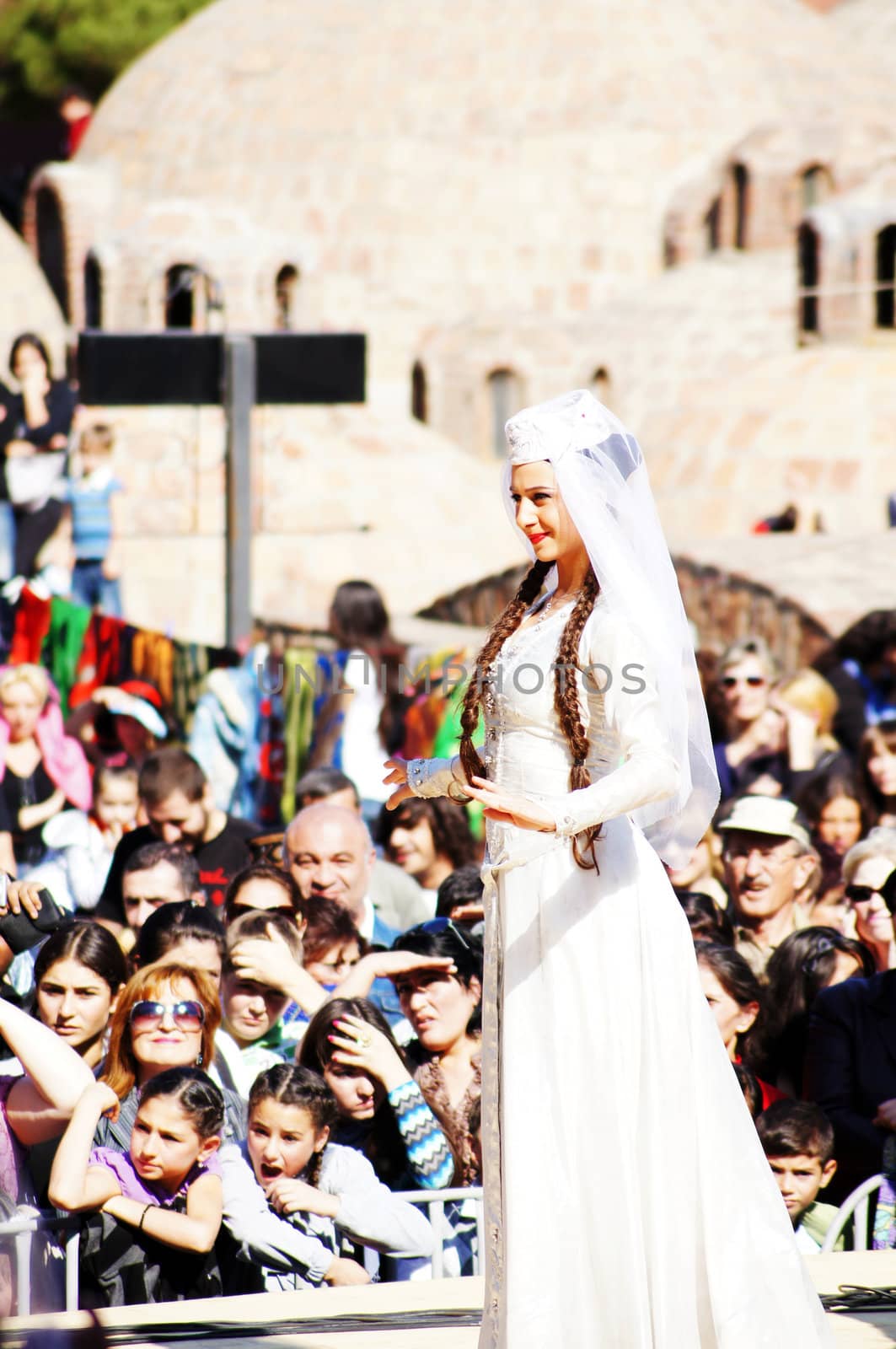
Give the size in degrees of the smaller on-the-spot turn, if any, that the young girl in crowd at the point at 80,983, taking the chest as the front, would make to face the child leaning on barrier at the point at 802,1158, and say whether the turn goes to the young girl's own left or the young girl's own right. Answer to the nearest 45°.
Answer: approximately 135° to the young girl's own left

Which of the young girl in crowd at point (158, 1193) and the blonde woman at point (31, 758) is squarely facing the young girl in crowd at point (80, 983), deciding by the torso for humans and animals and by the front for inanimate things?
the blonde woman

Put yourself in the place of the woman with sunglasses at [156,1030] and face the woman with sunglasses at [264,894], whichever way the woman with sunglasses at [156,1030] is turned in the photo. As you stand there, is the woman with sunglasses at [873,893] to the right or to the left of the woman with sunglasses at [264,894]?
right

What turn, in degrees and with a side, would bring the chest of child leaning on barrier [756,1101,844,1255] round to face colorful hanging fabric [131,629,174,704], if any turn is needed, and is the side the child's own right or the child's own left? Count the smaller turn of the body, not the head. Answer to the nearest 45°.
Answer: approximately 90° to the child's own right

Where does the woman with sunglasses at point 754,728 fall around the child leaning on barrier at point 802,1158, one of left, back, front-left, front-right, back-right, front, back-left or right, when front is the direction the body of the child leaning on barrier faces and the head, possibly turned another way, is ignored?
back-right

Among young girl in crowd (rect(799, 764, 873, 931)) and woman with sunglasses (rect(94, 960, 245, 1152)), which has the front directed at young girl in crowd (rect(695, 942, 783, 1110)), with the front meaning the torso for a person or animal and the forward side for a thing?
young girl in crowd (rect(799, 764, 873, 931))

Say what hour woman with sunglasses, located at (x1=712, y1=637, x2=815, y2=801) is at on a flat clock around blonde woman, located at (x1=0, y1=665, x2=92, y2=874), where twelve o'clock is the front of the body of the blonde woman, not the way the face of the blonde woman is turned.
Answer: The woman with sunglasses is roughly at 9 o'clock from the blonde woman.

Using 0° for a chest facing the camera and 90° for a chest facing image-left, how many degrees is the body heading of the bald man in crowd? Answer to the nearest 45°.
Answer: approximately 45°

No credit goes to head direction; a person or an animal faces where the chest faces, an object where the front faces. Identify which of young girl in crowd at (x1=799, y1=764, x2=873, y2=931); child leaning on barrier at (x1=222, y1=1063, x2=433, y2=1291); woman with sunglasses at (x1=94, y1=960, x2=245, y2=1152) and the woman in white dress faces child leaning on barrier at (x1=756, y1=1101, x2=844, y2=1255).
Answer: the young girl in crowd

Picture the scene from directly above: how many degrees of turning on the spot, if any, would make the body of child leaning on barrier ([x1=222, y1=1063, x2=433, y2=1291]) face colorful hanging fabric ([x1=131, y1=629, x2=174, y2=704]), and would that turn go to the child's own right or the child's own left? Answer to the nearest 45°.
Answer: approximately 135° to the child's own right

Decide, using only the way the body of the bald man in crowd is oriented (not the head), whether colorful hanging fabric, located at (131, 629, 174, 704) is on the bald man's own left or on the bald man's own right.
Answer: on the bald man's own right
